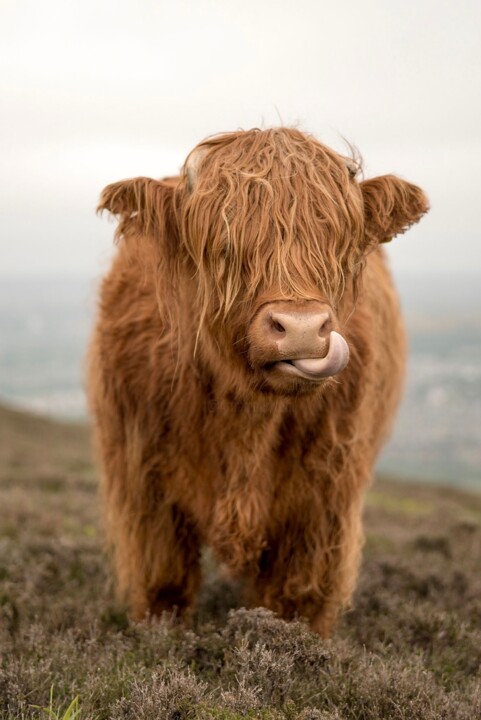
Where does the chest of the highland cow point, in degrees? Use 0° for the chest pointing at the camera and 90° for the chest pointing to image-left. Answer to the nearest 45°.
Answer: approximately 0°
